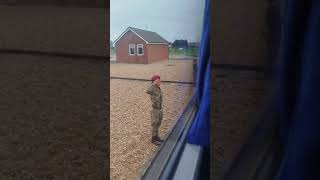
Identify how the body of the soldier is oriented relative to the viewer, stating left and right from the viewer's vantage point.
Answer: facing the viewer and to the right of the viewer
